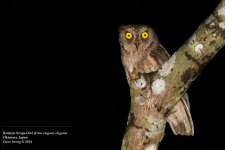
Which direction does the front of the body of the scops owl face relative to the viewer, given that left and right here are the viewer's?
facing the viewer and to the left of the viewer
